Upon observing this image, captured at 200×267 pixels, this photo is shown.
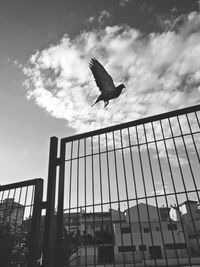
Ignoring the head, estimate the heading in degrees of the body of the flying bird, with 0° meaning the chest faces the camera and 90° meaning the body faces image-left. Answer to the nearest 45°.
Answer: approximately 270°

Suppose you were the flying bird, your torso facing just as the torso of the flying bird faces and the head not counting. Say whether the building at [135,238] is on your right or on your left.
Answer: on your left
